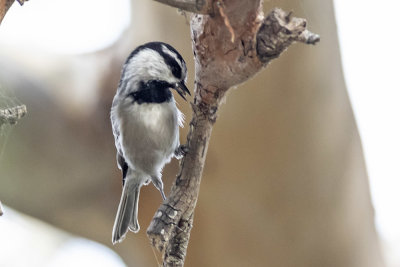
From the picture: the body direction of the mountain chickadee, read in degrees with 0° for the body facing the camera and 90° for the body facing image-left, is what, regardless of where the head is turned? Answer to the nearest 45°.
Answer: approximately 315°
